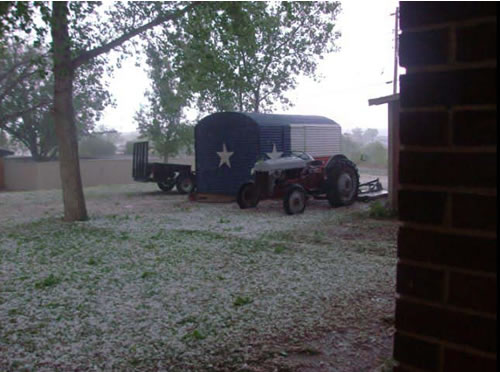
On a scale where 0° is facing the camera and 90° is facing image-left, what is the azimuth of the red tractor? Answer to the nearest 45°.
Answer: approximately 45°

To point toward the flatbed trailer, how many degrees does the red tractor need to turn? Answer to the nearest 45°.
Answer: approximately 90° to its right

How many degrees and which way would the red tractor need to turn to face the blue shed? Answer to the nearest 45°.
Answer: approximately 90° to its right
